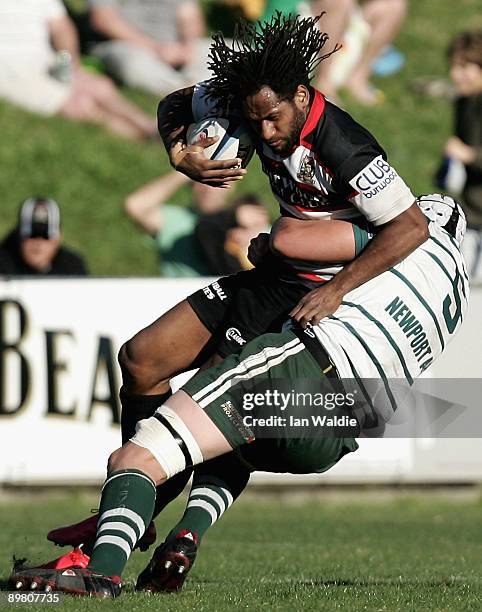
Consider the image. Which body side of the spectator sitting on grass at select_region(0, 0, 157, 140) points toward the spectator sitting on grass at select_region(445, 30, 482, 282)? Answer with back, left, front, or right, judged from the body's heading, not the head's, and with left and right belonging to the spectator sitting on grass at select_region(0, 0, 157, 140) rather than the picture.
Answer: front

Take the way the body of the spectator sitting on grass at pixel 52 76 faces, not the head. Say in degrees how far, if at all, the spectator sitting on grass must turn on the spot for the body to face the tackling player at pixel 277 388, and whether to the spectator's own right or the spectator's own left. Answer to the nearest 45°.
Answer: approximately 45° to the spectator's own right

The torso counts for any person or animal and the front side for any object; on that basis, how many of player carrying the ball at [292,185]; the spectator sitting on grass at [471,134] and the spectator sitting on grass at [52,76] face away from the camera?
0

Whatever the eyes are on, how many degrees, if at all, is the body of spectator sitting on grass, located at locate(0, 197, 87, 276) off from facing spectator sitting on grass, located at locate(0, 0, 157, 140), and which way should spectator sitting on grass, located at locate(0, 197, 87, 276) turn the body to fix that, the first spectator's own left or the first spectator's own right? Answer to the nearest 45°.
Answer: approximately 180°

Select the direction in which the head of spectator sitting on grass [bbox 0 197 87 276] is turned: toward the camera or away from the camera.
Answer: toward the camera

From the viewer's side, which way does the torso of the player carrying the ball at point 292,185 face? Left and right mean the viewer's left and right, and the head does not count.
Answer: facing the viewer and to the left of the viewer

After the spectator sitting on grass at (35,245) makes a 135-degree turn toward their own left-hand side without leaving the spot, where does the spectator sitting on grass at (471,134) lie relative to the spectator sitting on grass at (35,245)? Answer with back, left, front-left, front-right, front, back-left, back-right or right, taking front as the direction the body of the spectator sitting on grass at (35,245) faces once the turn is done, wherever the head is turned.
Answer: front-right

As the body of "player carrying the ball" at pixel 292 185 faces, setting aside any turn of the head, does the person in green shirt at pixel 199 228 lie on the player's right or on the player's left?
on the player's right

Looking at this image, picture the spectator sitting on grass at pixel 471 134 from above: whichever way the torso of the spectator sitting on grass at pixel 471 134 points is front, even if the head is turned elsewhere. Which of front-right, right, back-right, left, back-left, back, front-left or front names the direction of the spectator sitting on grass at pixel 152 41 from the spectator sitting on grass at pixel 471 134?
right

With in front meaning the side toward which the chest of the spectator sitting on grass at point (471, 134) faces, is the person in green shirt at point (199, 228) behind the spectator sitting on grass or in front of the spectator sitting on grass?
in front

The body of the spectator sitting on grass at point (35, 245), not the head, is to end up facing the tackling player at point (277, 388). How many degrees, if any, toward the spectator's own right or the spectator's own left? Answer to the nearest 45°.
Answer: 0° — they already face them

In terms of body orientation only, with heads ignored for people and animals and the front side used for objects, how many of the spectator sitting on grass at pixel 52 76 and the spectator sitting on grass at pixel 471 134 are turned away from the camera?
0

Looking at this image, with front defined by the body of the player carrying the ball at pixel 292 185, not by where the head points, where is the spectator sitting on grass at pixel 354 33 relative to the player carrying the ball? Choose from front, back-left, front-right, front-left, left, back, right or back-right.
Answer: back-right

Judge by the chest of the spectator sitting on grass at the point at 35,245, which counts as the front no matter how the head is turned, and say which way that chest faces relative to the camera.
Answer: toward the camera

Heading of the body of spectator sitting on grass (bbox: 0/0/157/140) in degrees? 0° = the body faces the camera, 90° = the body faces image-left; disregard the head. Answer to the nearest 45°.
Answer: approximately 315°

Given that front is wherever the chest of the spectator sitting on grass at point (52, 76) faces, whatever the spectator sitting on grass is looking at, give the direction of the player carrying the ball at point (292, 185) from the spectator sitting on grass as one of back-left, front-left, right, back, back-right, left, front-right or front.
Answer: front-right
